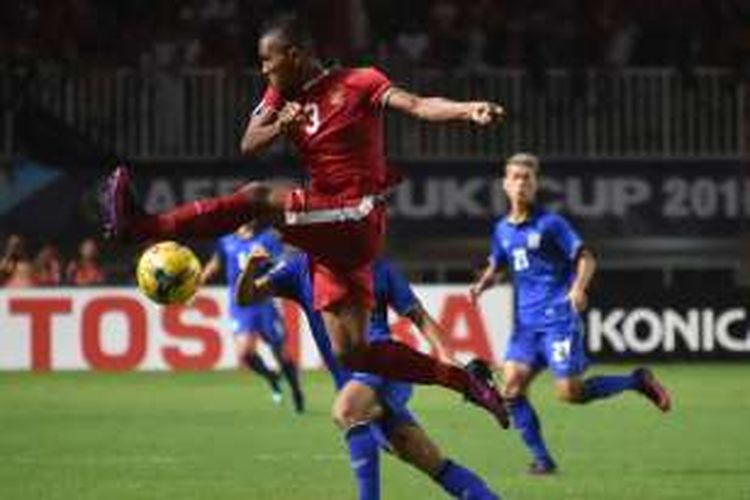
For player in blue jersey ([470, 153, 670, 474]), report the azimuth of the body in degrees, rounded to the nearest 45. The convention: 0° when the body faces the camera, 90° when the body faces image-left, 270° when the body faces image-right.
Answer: approximately 45°

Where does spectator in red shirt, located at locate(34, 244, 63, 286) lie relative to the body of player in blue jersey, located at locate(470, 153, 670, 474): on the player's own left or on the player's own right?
on the player's own right

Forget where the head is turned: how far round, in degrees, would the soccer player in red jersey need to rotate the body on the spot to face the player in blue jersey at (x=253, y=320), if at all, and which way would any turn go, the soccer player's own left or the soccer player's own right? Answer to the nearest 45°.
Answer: approximately 135° to the soccer player's own right

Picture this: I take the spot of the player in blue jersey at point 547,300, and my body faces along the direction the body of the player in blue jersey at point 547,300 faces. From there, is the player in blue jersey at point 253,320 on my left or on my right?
on my right
